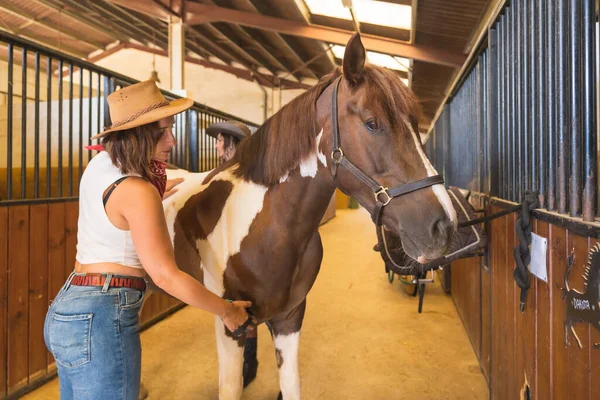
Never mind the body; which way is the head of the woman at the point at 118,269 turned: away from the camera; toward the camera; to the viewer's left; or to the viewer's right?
to the viewer's right

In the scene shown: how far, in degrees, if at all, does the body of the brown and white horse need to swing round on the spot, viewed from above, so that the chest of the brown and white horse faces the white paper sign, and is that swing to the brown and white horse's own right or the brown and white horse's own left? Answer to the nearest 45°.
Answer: approximately 45° to the brown and white horse's own left

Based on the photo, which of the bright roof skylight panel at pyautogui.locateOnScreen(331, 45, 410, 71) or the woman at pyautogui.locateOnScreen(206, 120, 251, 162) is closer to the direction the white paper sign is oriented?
the woman

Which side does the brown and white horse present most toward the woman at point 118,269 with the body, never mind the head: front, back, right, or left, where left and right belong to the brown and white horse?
right

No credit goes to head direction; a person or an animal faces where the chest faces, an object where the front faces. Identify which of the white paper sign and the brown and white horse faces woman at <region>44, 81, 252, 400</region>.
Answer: the white paper sign

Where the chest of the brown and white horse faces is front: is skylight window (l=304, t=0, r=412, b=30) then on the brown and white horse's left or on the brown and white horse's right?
on the brown and white horse's left

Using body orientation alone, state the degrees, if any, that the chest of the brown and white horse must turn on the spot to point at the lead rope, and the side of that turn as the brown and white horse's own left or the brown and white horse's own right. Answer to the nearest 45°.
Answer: approximately 45° to the brown and white horse's own left

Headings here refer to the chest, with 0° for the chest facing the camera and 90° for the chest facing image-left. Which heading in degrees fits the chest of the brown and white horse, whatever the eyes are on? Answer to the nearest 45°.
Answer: approximately 315°

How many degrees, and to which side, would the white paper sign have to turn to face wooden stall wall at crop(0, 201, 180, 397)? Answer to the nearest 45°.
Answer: approximately 45° to its right

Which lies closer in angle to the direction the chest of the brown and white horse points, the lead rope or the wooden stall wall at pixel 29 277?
the lead rope

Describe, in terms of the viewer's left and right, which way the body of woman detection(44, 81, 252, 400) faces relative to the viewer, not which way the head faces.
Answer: facing away from the viewer and to the right of the viewer

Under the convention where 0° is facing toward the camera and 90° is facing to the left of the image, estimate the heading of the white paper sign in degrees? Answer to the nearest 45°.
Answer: approximately 45°
